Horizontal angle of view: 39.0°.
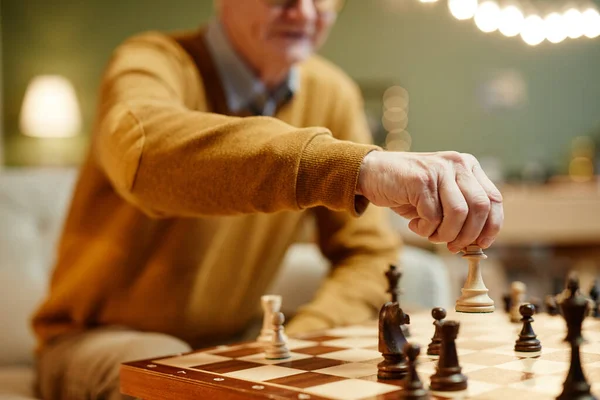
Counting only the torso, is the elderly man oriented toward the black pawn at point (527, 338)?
yes

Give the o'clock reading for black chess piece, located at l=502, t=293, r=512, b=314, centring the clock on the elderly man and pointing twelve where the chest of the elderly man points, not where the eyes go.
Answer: The black chess piece is roughly at 11 o'clock from the elderly man.

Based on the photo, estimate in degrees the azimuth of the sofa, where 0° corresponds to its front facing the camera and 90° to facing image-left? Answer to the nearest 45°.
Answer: approximately 315°
